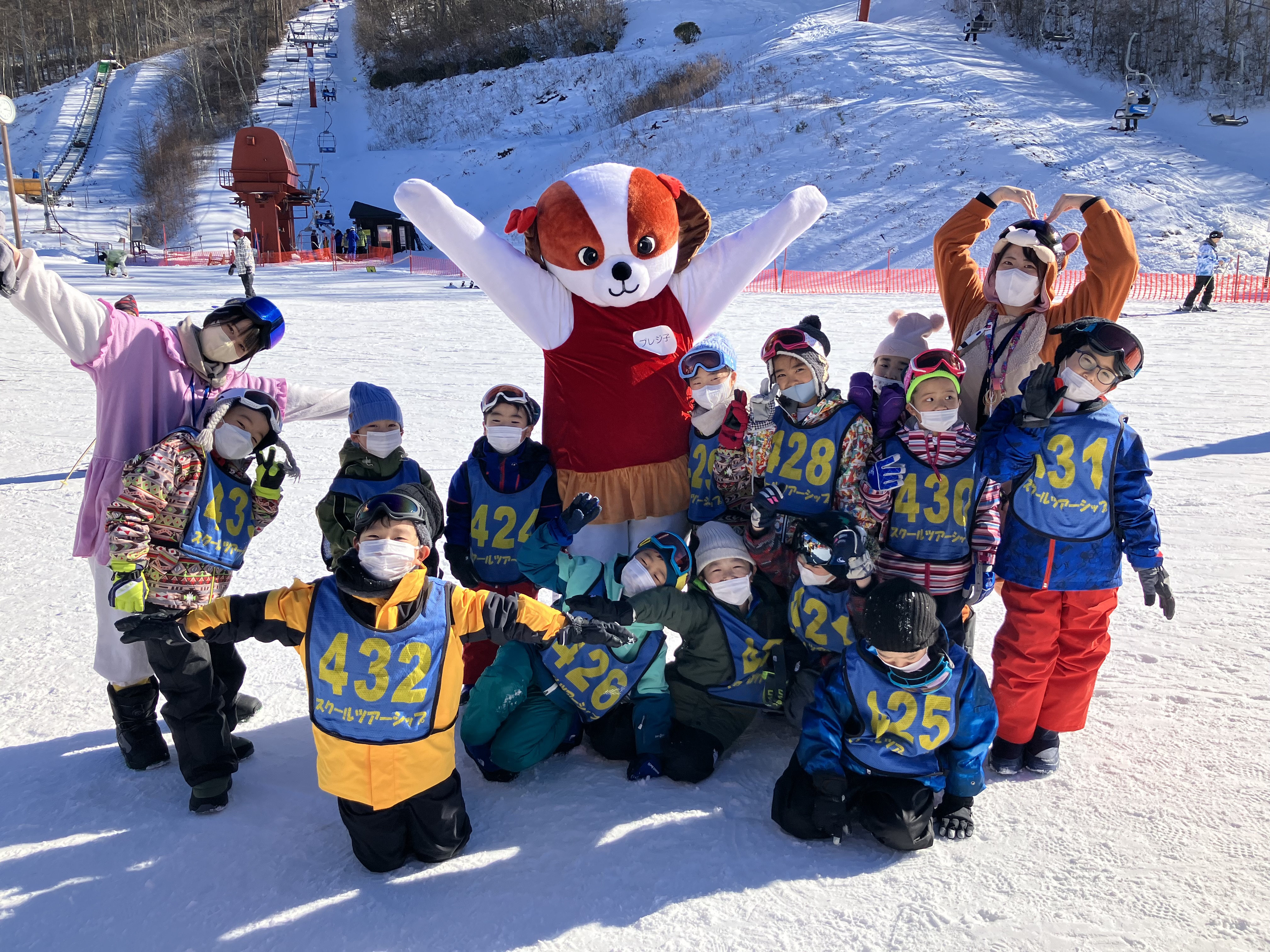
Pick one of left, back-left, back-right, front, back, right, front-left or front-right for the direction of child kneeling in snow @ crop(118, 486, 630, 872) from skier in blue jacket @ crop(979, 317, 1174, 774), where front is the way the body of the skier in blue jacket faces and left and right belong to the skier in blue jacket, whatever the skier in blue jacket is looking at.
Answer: front-right

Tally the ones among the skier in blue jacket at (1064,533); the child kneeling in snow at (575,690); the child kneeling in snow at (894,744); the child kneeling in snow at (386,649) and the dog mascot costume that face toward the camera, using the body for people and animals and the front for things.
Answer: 5

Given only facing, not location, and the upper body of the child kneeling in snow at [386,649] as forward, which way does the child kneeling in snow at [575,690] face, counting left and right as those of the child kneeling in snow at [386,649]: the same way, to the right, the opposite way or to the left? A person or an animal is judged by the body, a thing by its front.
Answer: the same way

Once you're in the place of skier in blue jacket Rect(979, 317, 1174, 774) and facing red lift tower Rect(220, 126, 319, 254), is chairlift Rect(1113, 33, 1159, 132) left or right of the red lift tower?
right

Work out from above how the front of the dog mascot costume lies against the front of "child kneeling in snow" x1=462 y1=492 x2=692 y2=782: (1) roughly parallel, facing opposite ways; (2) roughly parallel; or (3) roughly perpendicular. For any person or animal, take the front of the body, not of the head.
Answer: roughly parallel

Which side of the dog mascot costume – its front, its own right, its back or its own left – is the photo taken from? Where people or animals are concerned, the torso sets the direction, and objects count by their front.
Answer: front

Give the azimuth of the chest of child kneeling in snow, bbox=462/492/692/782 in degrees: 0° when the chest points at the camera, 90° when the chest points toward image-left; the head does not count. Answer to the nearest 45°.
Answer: approximately 0°

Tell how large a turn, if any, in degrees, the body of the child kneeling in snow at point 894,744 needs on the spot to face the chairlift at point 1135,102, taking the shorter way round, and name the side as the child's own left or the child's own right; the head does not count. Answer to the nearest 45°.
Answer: approximately 180°

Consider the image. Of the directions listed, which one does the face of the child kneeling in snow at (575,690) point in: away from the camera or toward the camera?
toward the camera

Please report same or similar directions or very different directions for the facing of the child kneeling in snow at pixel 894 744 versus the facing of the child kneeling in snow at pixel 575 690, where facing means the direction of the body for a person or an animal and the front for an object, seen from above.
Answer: same or similar directions

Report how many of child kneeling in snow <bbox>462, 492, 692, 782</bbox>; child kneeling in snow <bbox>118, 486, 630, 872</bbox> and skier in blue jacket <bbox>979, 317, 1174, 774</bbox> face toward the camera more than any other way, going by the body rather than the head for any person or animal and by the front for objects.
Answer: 3

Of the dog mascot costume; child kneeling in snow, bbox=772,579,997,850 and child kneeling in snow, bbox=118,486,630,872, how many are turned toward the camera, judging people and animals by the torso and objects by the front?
3

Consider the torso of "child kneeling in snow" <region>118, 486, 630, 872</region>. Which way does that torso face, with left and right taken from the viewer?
facing the viewer

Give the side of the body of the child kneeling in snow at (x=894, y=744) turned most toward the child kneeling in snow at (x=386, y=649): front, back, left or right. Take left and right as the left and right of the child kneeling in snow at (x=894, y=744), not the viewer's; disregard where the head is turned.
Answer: right

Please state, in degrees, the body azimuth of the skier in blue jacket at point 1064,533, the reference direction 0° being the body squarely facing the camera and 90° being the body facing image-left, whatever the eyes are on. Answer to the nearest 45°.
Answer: approximately 0°
